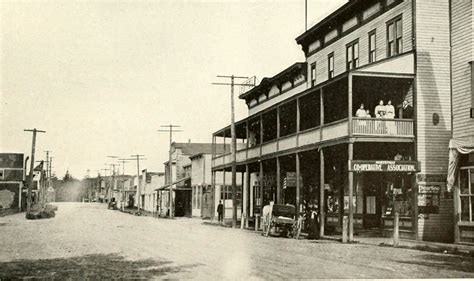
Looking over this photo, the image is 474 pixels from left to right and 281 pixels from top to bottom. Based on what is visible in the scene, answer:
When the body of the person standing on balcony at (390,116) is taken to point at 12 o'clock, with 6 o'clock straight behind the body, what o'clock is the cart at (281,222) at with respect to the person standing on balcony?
The cart is roughly at 4 o'clock from the person standing on balcony.

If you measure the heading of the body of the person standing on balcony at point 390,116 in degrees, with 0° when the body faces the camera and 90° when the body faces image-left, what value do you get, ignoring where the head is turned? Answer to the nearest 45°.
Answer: approximately 0°

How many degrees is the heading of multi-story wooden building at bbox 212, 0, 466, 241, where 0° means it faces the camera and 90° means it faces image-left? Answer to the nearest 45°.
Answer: approximately 45°

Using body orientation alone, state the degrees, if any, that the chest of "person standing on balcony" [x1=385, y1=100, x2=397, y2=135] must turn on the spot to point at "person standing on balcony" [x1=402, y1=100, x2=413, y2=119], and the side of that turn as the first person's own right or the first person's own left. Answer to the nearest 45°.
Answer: approximately 135° to the first person's own left
